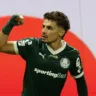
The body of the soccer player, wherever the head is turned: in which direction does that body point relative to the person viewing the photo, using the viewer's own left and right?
facing the viewer
